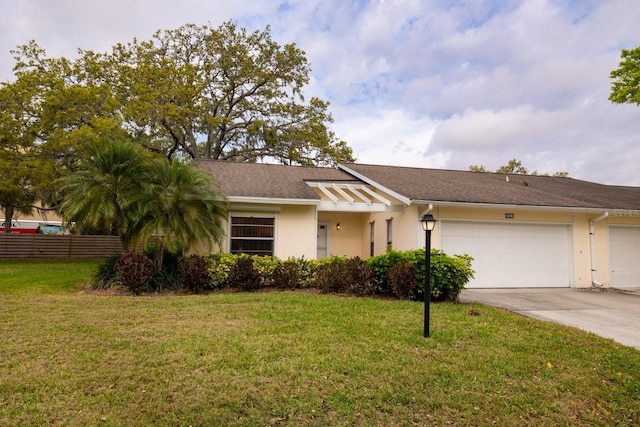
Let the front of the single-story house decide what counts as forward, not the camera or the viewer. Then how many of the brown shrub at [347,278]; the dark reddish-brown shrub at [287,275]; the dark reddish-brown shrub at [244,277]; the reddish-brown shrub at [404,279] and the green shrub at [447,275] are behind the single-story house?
0

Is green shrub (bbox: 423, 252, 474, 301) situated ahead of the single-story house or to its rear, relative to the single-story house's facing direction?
ahead

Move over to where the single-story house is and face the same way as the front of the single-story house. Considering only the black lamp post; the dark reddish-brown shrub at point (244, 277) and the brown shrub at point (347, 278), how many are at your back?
0

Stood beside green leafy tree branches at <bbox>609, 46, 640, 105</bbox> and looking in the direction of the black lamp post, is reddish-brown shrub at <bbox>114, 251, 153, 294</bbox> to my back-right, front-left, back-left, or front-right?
front-right

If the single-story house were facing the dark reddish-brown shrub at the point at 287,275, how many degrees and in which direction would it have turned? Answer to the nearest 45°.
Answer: approximately 45° to its right

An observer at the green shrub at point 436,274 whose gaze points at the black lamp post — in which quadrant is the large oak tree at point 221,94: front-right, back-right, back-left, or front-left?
back-right

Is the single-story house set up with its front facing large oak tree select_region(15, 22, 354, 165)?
no

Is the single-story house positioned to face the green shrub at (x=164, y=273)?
no

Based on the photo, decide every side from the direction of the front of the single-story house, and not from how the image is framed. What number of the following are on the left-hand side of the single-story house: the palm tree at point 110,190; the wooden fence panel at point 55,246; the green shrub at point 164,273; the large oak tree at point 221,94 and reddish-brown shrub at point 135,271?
0

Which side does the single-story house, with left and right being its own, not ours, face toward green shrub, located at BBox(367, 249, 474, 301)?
front

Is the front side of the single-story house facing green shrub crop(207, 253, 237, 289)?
no

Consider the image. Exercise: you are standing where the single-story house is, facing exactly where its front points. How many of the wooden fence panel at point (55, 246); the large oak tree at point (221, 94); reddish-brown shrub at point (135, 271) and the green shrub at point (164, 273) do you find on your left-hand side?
0

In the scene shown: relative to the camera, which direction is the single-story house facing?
toward the camera

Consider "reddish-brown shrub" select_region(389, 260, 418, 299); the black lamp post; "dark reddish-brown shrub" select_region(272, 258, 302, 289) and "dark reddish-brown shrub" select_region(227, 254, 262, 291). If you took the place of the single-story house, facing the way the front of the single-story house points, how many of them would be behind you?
0

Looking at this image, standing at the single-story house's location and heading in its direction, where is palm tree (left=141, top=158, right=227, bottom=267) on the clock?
The palm tree is roughly at 2 o'clock from the single-story house.

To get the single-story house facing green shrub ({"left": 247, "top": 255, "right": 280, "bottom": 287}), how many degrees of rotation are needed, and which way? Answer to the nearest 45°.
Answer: approximately 45° to its right

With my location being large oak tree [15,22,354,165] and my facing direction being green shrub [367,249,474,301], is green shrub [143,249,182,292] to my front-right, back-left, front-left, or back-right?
front-right

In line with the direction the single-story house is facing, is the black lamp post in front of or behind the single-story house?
in front
